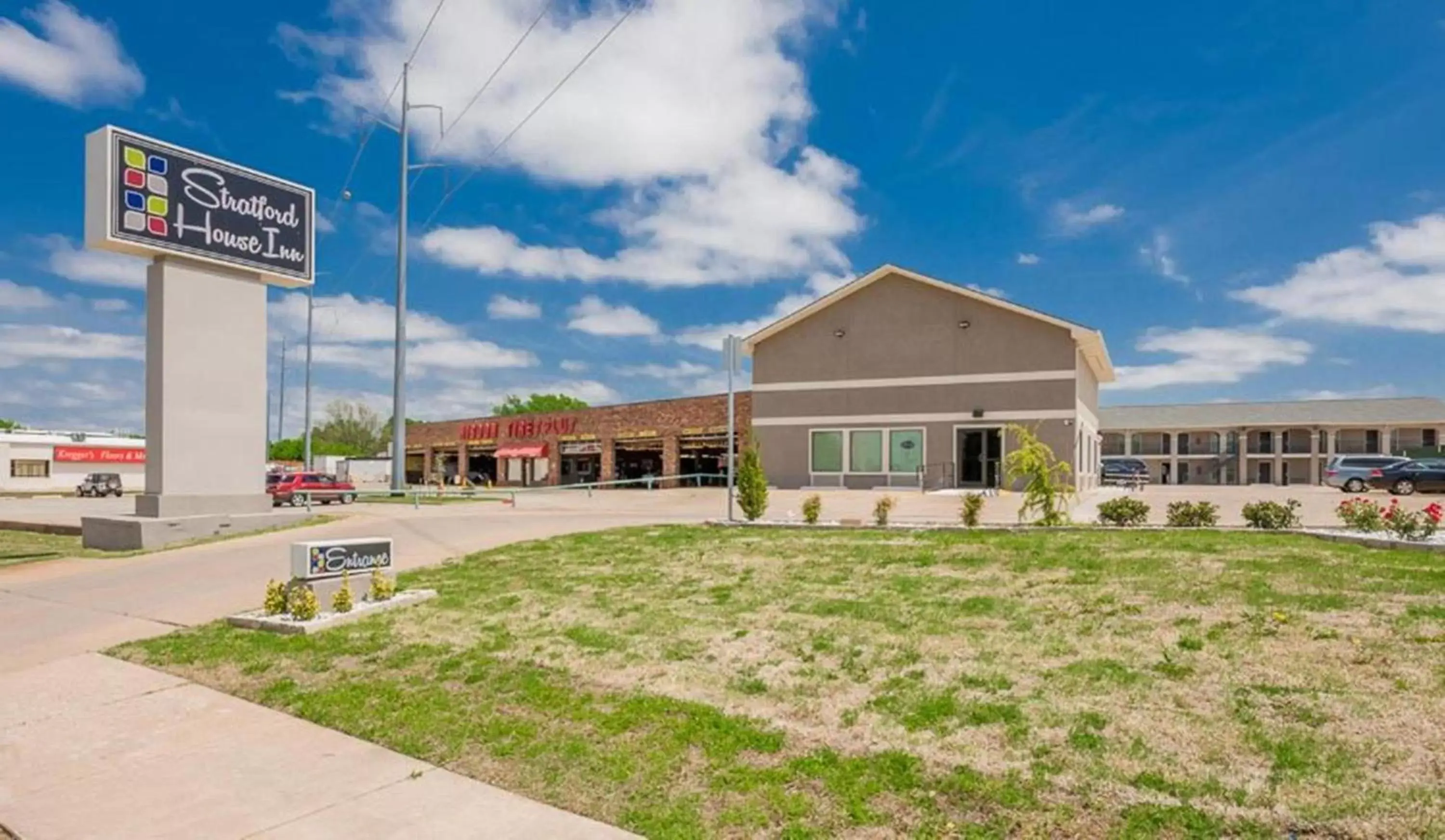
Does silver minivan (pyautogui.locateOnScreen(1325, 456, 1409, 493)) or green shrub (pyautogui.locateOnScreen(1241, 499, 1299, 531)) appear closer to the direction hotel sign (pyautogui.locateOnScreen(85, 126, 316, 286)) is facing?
the green shrub

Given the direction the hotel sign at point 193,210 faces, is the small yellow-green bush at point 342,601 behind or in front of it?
in front

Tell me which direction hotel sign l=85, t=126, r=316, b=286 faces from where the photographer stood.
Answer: facing the viewer and to the right of the viewer

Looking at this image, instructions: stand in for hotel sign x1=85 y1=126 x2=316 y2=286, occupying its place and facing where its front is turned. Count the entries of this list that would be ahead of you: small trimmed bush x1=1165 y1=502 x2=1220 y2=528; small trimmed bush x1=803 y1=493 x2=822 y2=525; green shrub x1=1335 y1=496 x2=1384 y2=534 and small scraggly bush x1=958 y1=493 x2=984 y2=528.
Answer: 4

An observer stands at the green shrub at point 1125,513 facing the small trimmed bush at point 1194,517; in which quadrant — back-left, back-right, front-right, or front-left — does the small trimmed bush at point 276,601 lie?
back-right

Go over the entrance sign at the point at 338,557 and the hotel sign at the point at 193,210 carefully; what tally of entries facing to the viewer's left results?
0

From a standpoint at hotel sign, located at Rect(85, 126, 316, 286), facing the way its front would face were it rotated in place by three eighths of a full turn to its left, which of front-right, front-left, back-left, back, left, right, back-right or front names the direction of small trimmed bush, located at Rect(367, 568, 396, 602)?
back

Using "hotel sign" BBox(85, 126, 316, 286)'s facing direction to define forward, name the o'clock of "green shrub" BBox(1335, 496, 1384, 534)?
The green shrub is roughly at 12 o'clock from the hotel sign.

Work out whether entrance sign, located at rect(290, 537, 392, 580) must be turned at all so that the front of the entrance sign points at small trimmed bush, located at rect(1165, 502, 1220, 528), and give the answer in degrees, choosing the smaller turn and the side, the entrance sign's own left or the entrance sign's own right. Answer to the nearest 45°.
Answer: approximately 45° to the entrance sign's own left
